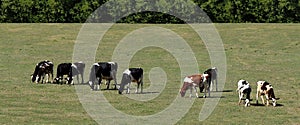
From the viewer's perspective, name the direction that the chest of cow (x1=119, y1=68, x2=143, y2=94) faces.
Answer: to the viewer's left

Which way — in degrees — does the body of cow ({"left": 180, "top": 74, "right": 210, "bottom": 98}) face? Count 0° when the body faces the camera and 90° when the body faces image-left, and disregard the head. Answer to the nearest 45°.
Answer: approximately 90°

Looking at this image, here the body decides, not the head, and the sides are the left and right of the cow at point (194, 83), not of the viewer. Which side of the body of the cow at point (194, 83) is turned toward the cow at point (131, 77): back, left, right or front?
front

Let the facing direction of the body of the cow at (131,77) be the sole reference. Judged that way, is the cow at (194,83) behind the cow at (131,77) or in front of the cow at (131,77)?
behind

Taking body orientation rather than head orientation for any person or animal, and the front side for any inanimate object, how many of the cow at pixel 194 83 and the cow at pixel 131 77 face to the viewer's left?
2

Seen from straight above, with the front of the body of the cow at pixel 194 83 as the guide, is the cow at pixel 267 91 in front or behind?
behind

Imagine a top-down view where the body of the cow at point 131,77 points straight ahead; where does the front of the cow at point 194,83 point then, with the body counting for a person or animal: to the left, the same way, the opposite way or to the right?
the same way

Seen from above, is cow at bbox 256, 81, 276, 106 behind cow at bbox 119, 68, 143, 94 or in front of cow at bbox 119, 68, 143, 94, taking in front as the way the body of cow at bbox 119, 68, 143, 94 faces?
behind
